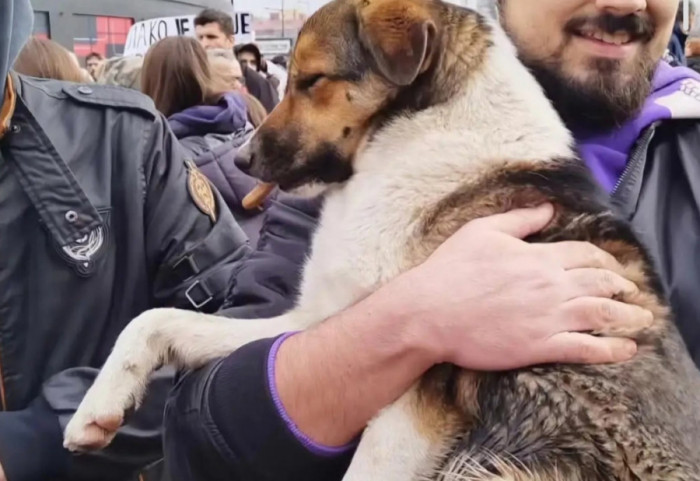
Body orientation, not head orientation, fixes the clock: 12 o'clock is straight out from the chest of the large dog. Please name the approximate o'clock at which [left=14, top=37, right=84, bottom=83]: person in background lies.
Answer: The person in background is roughly at 2 o'clock from the large dog.

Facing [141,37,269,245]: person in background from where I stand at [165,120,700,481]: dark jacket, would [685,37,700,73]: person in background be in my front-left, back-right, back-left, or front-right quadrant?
front-right

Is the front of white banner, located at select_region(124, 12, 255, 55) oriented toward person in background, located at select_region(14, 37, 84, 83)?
yes

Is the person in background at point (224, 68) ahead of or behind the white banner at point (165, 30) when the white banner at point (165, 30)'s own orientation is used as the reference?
ahead

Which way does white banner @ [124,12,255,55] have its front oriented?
toward the camera

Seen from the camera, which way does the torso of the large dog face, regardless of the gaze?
to the viewer's left

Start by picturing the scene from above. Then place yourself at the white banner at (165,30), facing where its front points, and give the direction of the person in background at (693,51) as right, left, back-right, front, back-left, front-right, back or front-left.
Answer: front-left

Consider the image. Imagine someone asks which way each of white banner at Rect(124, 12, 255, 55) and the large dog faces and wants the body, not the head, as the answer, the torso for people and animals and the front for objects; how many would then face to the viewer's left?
1

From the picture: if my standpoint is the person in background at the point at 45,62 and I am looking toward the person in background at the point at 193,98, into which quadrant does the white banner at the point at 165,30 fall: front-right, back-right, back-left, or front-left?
front-left

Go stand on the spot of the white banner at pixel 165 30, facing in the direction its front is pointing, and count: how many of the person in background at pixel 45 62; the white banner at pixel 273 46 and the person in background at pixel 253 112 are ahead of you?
2

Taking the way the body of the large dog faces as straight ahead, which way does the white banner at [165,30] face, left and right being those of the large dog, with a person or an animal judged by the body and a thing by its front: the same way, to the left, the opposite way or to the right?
to the left

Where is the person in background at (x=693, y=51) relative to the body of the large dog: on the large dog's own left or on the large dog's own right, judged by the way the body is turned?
on the large dog's own right

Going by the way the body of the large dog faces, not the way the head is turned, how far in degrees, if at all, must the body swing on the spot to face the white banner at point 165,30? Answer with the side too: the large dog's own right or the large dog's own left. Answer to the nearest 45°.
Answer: approximately 90° to the large dog's own right

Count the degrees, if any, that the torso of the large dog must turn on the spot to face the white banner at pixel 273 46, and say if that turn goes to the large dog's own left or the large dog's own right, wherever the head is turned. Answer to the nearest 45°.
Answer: approximately 90° to the large dog's own right

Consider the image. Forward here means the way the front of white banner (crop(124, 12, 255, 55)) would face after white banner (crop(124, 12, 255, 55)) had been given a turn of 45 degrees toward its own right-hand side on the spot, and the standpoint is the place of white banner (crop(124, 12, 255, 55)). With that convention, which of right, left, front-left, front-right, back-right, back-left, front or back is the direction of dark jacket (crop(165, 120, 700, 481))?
front-left

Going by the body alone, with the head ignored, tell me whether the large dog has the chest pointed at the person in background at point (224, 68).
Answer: no

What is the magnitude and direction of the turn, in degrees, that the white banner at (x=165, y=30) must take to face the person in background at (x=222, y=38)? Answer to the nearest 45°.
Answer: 0° — it already faces them
